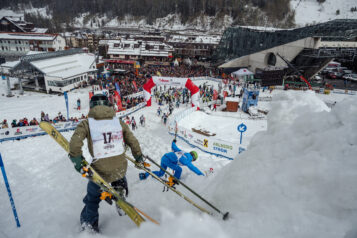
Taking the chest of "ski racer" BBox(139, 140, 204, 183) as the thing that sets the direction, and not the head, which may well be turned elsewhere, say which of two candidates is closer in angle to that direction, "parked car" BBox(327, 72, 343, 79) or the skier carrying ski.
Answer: the parked car

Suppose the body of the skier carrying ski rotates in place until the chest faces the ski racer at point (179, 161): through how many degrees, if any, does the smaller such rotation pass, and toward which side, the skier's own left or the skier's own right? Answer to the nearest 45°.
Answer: approximately 45° to the skier's own right

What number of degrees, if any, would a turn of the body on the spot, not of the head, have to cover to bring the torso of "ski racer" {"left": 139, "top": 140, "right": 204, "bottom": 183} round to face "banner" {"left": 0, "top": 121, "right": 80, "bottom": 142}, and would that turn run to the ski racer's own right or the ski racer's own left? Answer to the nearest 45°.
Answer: approximately 135° to the ski racer's own left

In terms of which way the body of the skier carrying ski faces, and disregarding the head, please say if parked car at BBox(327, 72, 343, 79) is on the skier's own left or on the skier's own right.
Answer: on the skier's own right

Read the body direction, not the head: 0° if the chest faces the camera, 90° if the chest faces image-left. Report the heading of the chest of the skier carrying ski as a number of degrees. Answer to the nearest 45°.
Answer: approximately 180°

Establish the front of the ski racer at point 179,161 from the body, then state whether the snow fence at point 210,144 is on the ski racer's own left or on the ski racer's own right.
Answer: on the ski racer's own left

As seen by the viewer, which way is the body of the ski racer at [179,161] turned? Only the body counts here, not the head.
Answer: to the viewer's right

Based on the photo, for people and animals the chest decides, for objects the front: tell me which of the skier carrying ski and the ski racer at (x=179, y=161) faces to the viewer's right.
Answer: the ski racer
